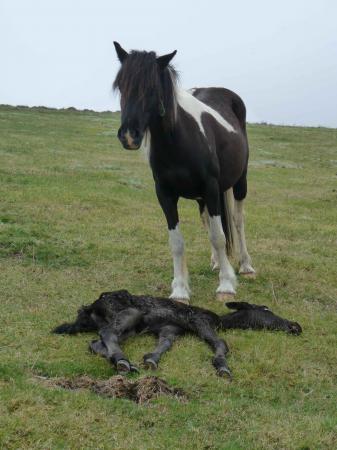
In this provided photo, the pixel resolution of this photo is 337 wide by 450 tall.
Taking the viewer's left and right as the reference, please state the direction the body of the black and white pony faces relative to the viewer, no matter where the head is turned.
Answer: facing the viewer and to the left of the viewer
